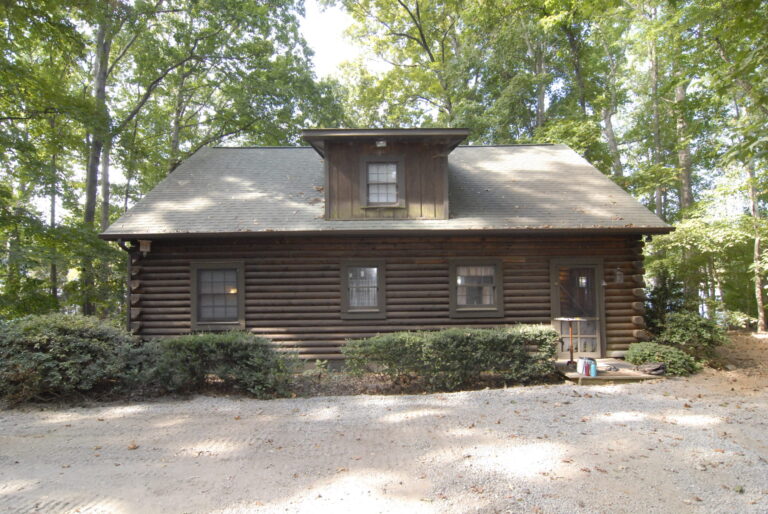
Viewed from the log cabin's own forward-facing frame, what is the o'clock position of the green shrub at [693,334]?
The green shrub is roughly at 9 o'clock from the log cabin.

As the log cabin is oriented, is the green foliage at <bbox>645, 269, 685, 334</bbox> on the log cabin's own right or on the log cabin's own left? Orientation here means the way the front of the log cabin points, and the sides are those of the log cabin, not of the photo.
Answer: on the log cabin's own left

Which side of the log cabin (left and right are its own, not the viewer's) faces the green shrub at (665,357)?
left

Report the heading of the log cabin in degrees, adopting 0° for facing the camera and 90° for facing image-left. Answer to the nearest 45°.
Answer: approximately 0°

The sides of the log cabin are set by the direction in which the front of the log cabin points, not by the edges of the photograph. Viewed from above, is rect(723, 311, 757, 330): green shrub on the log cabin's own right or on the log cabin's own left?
on the log cabin's own left

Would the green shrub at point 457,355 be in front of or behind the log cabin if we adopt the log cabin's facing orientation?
in front
